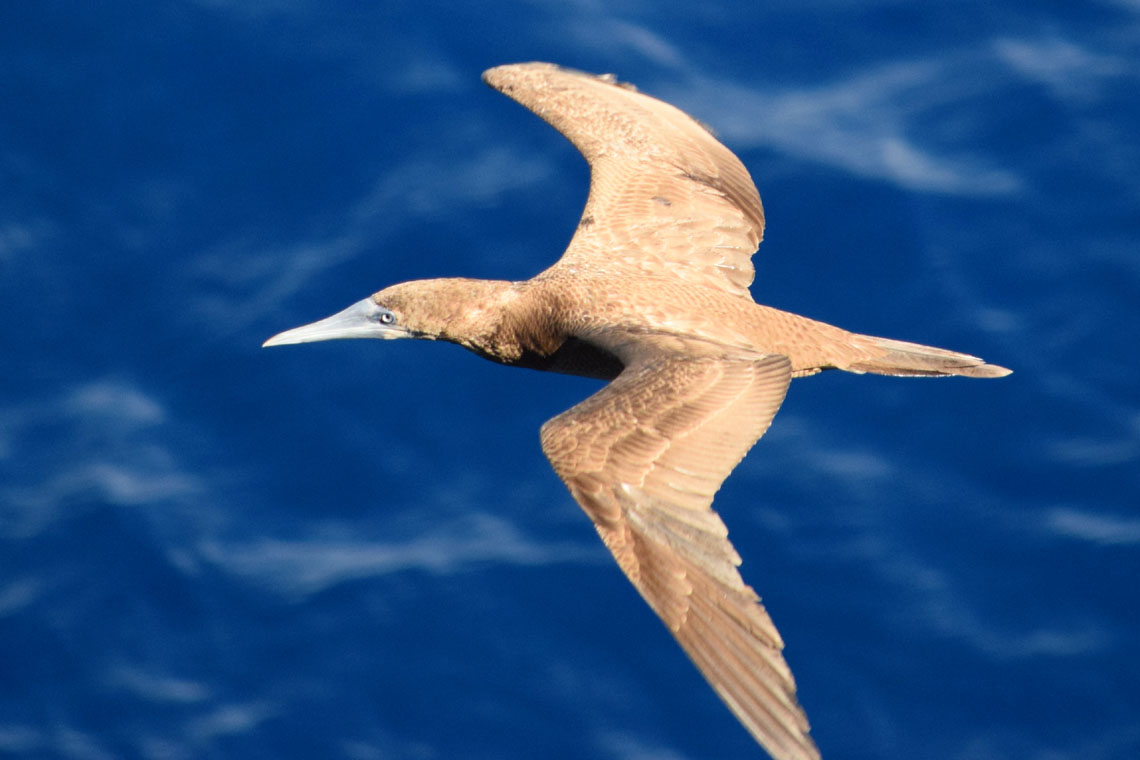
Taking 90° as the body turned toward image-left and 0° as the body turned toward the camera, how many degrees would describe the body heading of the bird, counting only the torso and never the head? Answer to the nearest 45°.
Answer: approximately 90°
